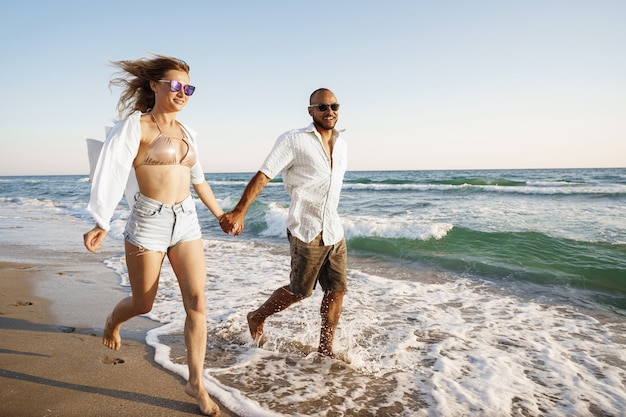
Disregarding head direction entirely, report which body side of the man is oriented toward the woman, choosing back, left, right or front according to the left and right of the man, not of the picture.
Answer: right

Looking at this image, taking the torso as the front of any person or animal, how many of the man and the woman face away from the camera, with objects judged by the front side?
0

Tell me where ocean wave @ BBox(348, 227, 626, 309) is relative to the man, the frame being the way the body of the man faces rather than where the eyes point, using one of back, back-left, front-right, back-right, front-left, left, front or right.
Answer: left

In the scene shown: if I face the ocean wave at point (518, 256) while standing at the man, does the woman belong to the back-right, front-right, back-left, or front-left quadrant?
back-left
